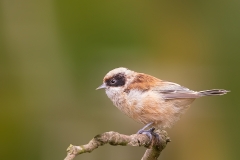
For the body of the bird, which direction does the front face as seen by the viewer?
to the viewer's left
